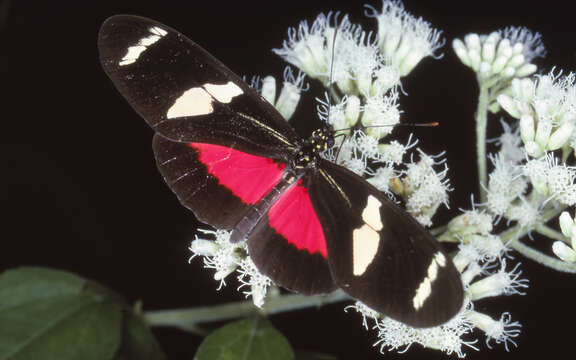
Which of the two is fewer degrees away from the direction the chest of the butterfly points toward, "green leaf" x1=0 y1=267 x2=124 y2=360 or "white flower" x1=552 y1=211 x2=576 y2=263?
the white flower

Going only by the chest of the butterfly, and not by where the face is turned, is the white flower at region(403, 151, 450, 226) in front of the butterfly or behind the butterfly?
in front

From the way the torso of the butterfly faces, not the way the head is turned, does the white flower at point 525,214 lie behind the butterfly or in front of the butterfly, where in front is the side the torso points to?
in front

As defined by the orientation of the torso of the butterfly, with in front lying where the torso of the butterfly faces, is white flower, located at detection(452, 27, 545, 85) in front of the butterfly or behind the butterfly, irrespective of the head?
in front

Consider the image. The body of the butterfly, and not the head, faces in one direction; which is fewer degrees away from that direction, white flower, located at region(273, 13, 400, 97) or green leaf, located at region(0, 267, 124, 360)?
the white flower

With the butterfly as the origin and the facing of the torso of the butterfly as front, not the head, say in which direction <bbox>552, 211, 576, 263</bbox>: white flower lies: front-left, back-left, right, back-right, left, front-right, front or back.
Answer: front-right

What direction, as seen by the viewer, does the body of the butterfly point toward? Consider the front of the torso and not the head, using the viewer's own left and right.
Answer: facing away from the viewer and to the right of the viewer

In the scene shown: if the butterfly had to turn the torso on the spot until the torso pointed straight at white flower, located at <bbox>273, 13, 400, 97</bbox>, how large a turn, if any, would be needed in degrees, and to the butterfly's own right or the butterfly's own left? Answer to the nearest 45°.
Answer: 0° — it already faces it

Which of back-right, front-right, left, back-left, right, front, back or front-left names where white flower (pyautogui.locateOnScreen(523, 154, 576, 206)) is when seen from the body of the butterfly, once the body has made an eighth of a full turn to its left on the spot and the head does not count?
right

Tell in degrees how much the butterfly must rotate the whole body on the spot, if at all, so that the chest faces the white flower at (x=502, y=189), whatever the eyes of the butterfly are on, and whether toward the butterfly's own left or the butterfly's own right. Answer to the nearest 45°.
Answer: approximately 45° to the butterfly's own right
